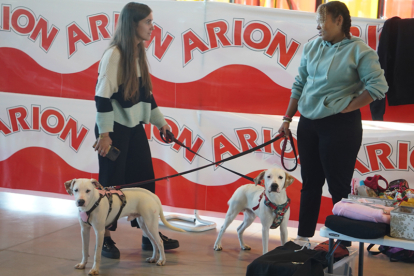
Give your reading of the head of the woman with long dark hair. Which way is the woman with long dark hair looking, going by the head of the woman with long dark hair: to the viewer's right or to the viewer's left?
to the viewer's right

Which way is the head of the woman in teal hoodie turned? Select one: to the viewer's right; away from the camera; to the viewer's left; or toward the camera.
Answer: to the viewer's left

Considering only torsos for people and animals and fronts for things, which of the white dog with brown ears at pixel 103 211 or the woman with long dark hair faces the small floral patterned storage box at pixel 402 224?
the woman with long dark hair

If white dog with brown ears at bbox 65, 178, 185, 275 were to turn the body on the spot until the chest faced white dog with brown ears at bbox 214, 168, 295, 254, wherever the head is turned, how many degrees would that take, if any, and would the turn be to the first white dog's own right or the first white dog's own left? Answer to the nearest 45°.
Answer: approximately 135° to the first white dog's own left

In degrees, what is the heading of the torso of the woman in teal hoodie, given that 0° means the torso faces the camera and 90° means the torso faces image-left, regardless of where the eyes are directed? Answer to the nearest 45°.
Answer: approximately 45°

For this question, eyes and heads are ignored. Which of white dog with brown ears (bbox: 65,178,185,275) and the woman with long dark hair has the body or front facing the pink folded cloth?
the woman with long dark hair

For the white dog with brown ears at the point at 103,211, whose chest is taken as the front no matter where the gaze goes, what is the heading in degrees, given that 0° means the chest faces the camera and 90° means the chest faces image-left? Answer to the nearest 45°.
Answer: approximately 45°

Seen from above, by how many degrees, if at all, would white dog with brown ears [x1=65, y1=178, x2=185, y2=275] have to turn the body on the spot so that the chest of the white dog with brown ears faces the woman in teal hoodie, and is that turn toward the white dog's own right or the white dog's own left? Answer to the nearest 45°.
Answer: approximately 135° to the white dog's own left

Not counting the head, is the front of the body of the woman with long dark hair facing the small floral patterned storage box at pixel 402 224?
yes
